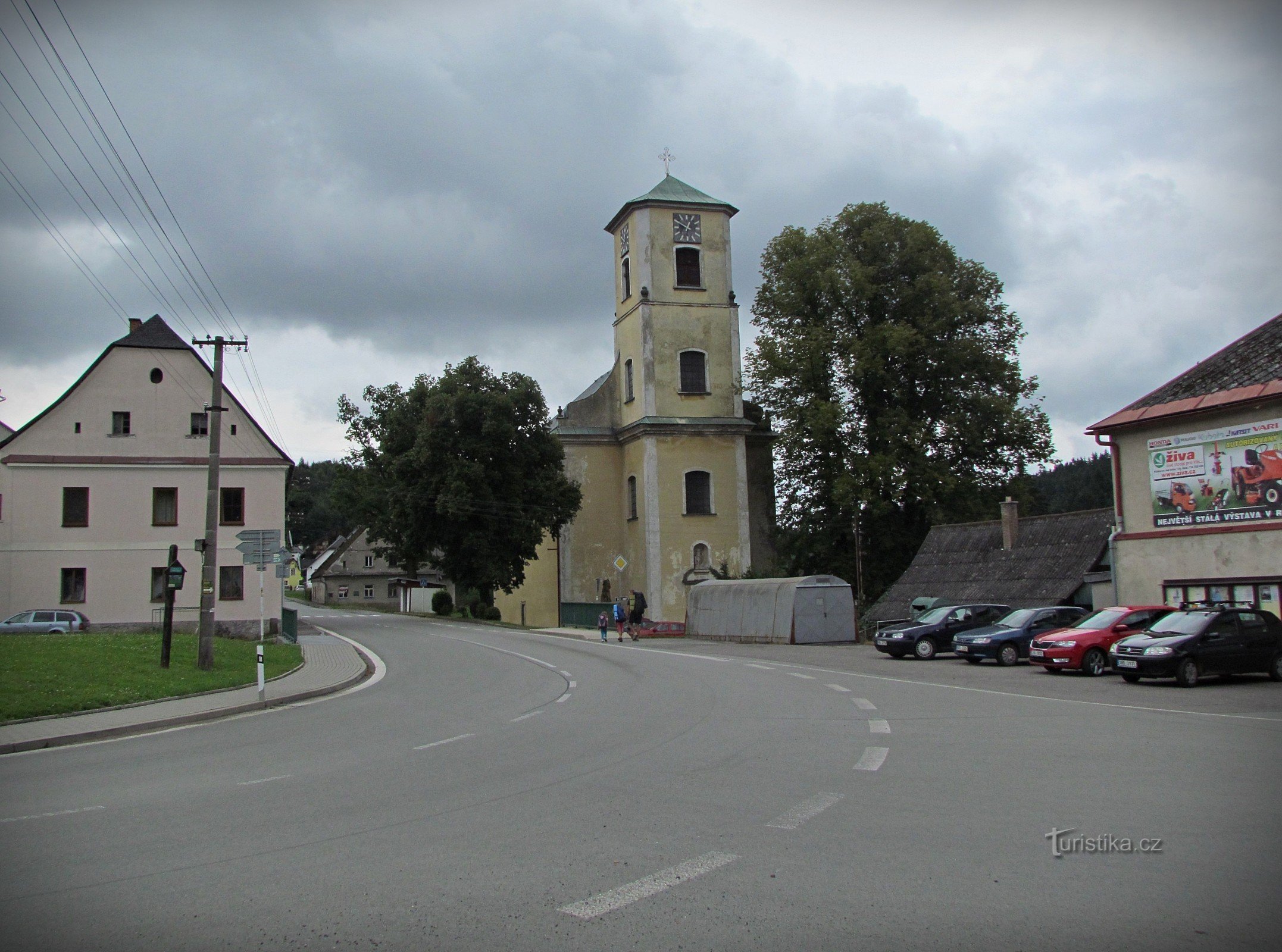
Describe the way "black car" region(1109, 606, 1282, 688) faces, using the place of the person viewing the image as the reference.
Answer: facing the viewer and to the left of the viewer

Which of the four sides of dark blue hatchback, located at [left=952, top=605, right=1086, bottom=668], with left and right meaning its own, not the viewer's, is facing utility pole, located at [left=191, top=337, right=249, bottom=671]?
front

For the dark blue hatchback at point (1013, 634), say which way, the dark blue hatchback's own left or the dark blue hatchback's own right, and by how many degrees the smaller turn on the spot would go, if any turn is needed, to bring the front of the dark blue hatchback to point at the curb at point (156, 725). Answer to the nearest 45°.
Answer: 0° — it already faces it

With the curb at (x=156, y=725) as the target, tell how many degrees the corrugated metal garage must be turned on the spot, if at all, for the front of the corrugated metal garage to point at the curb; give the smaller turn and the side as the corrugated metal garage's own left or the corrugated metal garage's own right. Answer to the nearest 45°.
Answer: approximately 45° to the corrugated metal garage's own right

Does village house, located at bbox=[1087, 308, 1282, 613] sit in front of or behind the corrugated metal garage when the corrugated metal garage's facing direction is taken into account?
in front

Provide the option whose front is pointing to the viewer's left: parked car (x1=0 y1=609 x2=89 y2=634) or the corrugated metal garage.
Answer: the parked car

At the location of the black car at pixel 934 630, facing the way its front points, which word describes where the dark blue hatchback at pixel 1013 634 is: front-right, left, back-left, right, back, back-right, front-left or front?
left

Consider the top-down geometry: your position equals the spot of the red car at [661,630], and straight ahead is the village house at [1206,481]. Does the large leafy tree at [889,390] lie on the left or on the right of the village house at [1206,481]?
left

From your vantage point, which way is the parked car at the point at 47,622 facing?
to the viewer's left

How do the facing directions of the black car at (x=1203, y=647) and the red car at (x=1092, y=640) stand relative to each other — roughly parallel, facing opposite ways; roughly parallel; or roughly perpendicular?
roughly parallel

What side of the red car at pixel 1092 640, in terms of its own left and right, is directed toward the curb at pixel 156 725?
front

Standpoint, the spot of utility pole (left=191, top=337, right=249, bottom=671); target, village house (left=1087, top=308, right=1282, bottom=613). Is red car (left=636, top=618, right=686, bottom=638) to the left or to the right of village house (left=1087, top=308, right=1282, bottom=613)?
left

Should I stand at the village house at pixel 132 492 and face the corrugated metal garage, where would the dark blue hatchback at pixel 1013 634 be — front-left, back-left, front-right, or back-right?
front-right

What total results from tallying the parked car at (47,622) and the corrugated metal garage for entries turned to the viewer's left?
1

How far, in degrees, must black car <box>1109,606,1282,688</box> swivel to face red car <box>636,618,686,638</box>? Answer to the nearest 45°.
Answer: approximately 90° to its right

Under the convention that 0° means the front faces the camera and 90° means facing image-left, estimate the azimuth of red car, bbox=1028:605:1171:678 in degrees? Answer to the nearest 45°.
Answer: approximately 45°

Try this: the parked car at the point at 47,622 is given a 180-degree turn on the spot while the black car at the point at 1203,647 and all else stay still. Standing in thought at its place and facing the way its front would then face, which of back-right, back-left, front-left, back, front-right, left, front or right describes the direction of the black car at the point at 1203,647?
front-right

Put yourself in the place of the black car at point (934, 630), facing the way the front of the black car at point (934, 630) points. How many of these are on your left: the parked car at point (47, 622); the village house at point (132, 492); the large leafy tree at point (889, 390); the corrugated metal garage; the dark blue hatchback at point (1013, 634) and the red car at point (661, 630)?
1

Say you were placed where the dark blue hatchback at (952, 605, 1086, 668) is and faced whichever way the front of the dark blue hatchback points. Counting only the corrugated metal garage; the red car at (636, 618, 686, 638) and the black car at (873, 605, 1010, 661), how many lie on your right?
3

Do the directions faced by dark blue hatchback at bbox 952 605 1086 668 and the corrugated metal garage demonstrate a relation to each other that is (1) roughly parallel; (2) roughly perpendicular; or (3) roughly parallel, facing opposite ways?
roughly perpendicular
